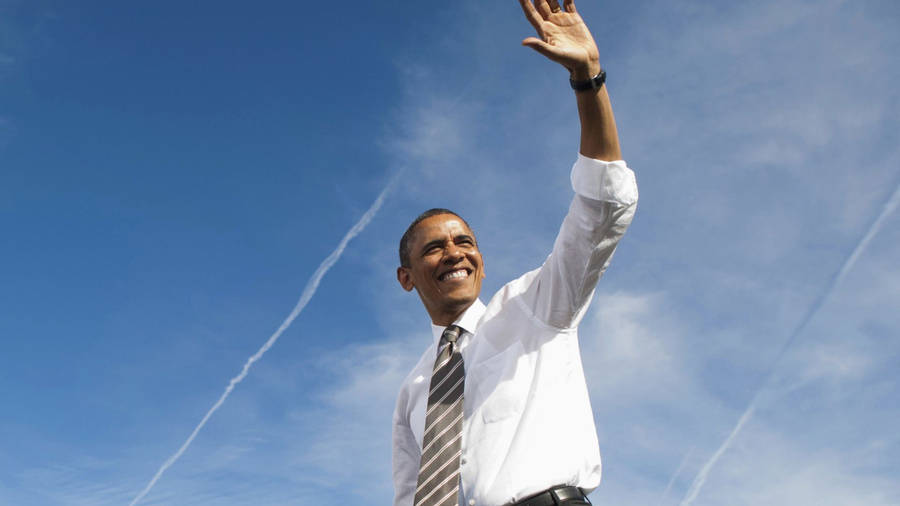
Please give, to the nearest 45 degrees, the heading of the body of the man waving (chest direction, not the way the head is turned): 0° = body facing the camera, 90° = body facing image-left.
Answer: approximately 45°
